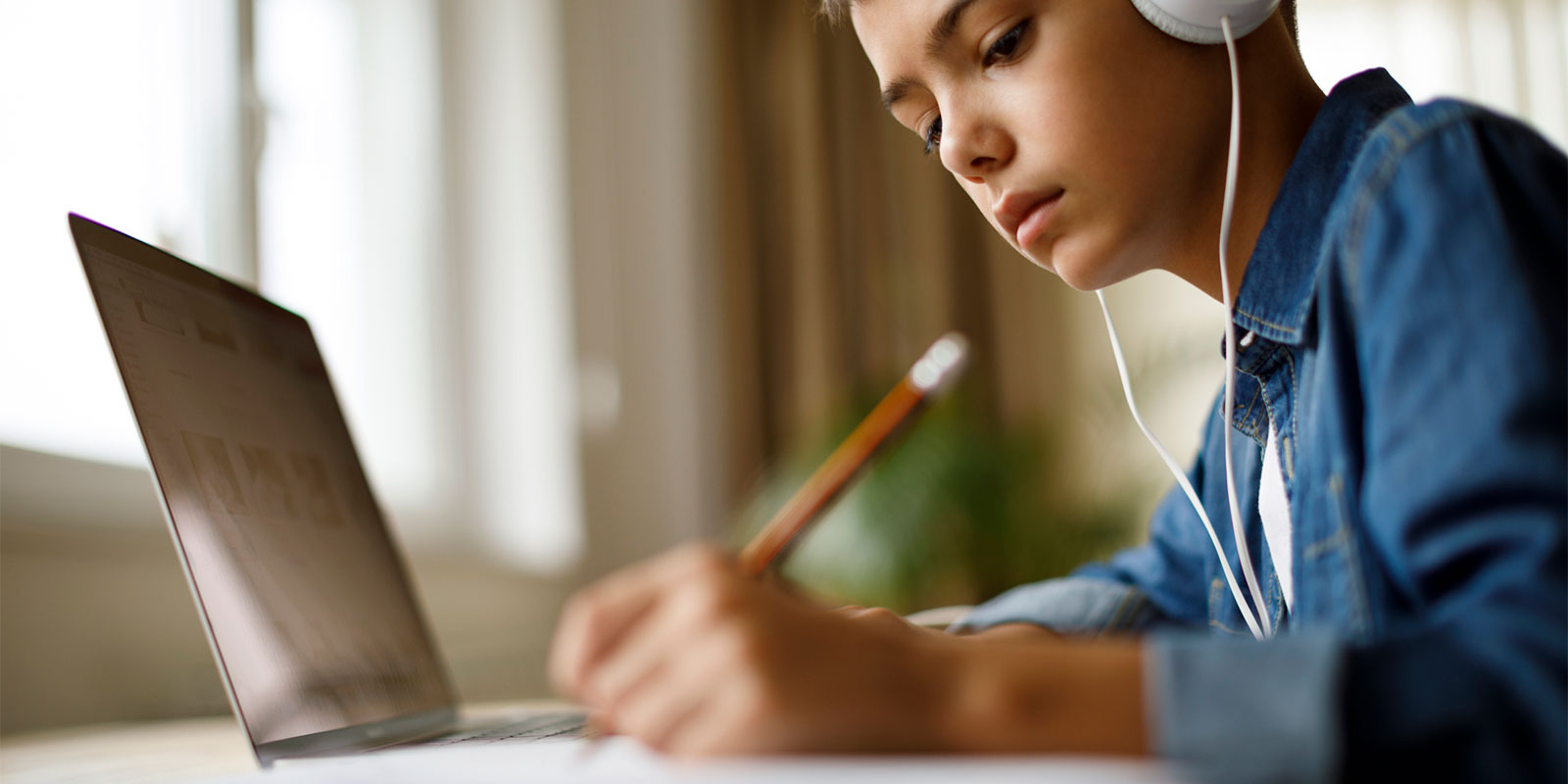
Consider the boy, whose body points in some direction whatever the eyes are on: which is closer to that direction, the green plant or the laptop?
the laptop

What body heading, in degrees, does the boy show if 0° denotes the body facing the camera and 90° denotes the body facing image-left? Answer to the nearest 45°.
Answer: approximately 45°
